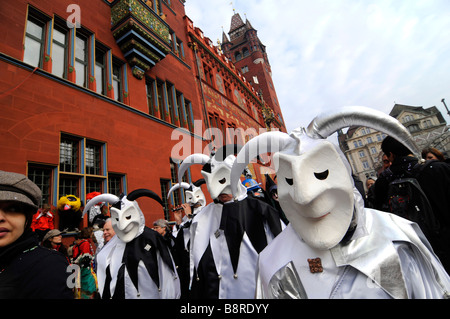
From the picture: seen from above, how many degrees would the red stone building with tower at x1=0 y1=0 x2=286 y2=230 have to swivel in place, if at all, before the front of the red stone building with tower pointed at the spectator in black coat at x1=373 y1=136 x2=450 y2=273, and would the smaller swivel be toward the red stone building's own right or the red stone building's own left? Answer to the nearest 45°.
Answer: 0° — it already faces them

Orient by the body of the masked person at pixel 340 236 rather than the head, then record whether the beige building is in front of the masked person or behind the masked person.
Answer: behind

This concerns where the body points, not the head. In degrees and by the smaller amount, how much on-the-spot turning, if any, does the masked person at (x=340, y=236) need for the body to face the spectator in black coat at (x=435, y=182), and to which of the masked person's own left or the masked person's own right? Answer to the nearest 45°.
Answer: approximately 180°

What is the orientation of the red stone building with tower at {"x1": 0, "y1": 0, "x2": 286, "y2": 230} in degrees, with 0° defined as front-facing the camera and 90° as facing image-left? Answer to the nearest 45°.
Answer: approximately 315°

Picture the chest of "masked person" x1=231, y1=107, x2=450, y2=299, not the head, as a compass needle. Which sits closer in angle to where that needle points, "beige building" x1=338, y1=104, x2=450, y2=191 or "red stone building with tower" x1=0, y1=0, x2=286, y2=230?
the red stone building with tower

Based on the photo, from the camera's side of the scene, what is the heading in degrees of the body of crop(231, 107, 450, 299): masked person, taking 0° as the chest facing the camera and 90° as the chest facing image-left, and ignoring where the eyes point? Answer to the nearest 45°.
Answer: approximately 45°

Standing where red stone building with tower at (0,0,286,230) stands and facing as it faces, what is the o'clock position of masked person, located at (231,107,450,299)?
The masked person is roughly at 1 o'clock from the red stone building with tower.

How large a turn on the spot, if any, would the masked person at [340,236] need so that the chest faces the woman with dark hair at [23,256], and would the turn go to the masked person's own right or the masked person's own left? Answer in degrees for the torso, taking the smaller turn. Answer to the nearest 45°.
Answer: approximately 45° to the masked person's own right
